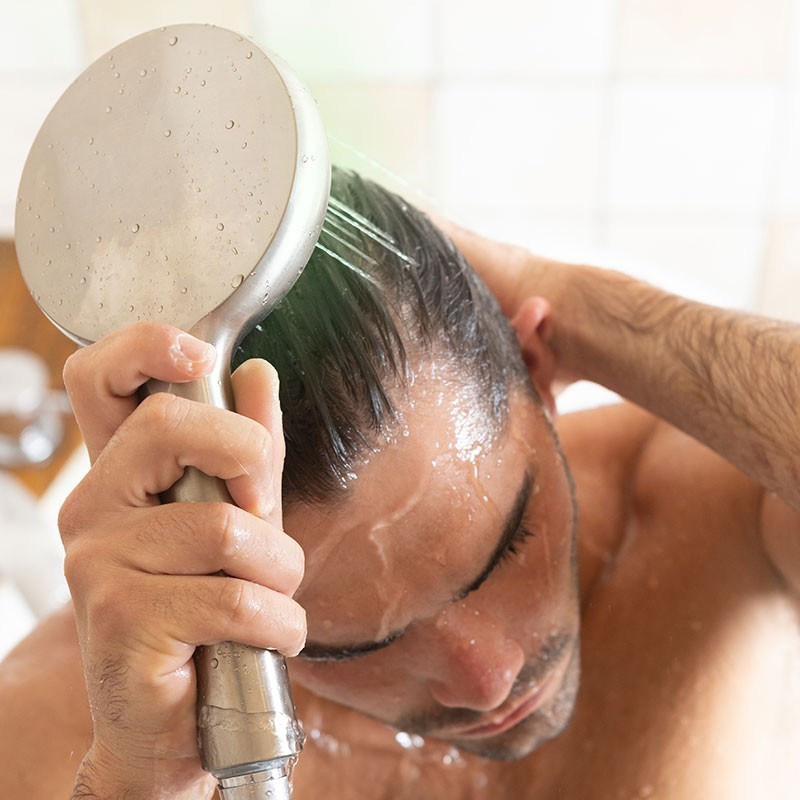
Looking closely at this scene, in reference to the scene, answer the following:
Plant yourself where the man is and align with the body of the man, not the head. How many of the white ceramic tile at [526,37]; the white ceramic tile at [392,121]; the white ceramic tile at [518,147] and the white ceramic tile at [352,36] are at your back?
4

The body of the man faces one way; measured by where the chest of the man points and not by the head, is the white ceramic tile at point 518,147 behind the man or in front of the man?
behind

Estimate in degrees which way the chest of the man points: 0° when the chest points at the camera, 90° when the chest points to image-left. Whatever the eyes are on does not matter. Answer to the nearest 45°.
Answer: approximately 0°

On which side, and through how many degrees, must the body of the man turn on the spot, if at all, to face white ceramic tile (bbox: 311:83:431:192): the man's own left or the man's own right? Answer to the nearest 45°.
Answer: approximately 180°

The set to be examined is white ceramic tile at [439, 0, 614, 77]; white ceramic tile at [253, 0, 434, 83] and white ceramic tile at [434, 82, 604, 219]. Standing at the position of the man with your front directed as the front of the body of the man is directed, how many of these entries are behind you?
3

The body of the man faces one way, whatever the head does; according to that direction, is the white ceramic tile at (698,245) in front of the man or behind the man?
behind
